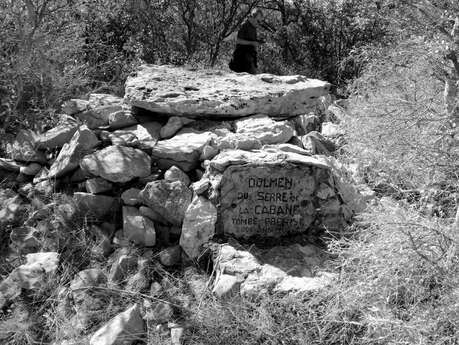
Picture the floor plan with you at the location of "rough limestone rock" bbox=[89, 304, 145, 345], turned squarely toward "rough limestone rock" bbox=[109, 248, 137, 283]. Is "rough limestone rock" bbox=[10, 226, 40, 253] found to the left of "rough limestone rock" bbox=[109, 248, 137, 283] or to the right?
left

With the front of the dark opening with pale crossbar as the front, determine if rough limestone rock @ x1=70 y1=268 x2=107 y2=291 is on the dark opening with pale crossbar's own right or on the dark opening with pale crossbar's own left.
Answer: on the dark opening with pale crossbar's own right
